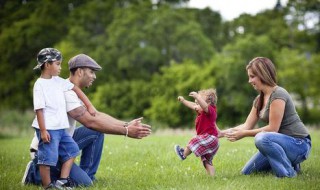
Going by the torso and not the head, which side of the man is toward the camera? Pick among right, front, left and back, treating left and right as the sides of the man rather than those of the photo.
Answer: right

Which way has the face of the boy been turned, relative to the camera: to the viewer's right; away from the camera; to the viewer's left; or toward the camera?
to the viewer's right

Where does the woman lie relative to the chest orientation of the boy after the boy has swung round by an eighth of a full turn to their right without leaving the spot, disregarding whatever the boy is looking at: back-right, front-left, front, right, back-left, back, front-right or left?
left

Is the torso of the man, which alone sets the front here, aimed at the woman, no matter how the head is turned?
yes

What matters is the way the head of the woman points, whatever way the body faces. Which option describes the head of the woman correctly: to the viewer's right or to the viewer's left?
to the viewer's left
